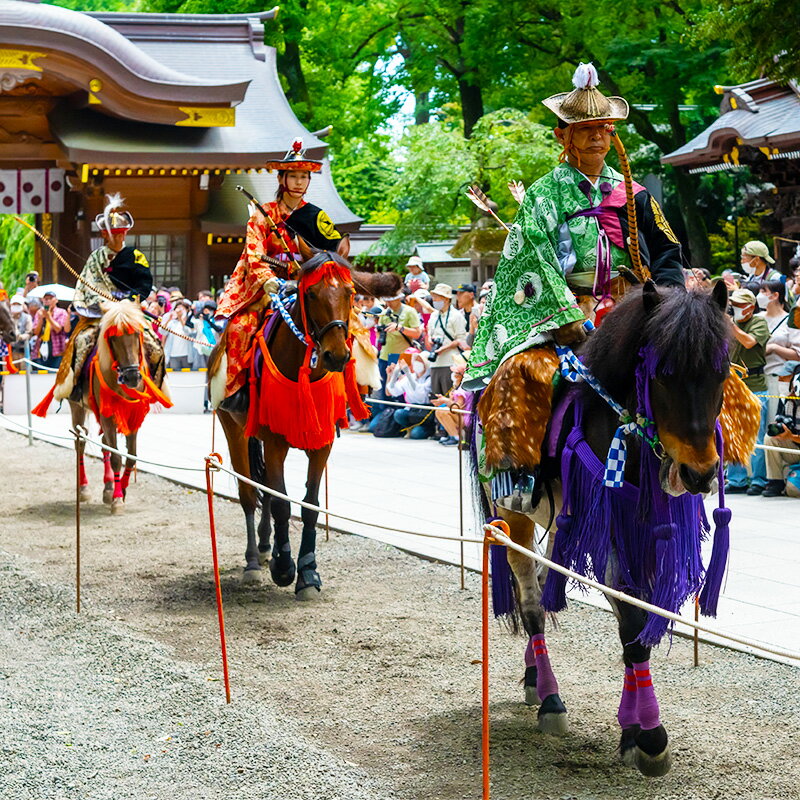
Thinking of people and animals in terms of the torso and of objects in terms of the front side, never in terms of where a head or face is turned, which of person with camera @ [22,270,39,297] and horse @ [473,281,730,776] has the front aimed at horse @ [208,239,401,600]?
the person with camera

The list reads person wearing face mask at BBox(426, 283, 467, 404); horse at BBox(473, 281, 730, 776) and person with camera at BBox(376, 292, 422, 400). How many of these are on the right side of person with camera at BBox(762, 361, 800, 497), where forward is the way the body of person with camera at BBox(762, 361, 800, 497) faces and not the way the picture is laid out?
2

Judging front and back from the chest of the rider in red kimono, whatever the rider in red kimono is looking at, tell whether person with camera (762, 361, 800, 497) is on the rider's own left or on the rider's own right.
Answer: on the rider's own left

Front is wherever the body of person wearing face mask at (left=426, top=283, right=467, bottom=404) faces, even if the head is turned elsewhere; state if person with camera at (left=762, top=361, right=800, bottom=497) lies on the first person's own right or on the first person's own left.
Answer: on the first person's own left

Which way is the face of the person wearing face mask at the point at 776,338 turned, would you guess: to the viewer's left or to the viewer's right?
to the viewer's left

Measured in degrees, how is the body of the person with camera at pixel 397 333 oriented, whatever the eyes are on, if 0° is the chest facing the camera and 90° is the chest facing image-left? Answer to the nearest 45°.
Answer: approximately 45°

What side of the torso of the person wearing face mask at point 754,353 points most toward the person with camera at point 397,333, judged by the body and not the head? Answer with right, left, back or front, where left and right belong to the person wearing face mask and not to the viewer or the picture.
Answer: right

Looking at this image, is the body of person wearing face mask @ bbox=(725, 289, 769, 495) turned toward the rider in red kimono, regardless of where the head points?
yes

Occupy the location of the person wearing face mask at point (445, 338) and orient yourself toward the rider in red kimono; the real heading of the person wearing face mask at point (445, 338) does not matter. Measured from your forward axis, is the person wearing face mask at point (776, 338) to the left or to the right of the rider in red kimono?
left

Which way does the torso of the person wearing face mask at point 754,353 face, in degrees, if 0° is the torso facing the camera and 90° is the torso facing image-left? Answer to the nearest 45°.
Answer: approximately 45°
